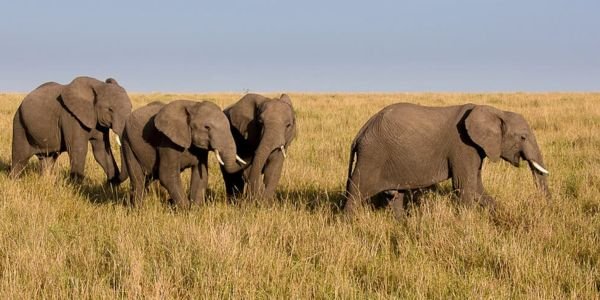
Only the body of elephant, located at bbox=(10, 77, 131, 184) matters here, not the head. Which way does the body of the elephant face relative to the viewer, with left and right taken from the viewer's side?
facing the viewer and to the right of the viewer

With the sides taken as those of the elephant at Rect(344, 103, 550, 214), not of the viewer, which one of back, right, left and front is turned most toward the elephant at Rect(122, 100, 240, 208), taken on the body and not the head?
back

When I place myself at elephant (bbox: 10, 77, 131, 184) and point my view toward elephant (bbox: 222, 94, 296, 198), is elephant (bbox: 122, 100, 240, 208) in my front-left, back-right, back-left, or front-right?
front-right

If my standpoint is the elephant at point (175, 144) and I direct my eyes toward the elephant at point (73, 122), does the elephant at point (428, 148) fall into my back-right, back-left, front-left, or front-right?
back-right

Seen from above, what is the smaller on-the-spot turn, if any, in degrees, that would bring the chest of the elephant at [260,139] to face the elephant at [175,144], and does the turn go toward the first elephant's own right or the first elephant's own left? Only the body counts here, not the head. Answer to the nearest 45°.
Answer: approximately 90° to the first elephant's own right

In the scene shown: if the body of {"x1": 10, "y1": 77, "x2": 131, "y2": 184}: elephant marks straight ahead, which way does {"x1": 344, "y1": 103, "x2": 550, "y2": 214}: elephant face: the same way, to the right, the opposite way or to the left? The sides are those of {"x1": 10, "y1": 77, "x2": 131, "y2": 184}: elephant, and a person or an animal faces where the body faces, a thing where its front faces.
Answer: the same way

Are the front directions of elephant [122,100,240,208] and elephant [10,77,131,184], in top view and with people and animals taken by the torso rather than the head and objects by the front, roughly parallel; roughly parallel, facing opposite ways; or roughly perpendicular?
roughly parallel

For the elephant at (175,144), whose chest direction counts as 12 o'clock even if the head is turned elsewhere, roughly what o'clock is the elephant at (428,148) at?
the elephant at (428,148) is roughly at 11 o'clock from the elephant at (175,144).

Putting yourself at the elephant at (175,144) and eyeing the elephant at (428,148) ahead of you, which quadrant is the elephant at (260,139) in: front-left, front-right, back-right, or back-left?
front-left

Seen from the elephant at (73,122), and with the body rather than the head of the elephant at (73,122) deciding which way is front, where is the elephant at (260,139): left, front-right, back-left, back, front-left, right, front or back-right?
front

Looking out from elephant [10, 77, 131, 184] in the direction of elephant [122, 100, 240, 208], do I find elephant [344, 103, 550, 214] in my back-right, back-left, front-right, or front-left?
front-left

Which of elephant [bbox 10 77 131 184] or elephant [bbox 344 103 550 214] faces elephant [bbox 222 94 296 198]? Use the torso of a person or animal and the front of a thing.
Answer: elephant [bbox 10 77 131 184]

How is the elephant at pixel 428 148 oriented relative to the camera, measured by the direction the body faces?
to the viewer's right

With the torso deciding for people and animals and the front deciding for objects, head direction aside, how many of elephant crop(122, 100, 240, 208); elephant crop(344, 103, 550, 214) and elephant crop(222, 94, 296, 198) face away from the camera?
0

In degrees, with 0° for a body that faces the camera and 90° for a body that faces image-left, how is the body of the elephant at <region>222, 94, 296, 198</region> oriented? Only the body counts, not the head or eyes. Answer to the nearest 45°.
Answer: approximately 315°

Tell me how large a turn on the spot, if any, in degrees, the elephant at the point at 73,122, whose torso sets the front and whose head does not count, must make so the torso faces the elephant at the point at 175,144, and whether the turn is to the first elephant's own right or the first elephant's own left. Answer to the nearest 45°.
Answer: approximately 45° to the first elephant's own right
